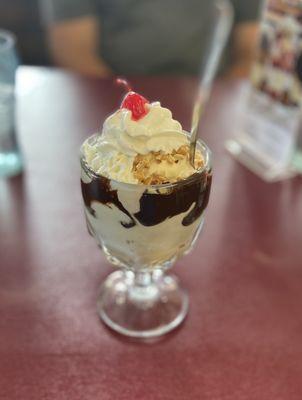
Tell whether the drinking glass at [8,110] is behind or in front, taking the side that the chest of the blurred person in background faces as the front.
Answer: in front

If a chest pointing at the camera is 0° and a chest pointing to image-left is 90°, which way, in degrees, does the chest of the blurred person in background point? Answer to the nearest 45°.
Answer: approximately 0°

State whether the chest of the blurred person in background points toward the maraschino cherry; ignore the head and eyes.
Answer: yes

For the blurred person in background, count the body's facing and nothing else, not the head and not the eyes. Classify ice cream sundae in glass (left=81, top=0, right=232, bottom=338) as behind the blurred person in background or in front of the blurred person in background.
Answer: in front
